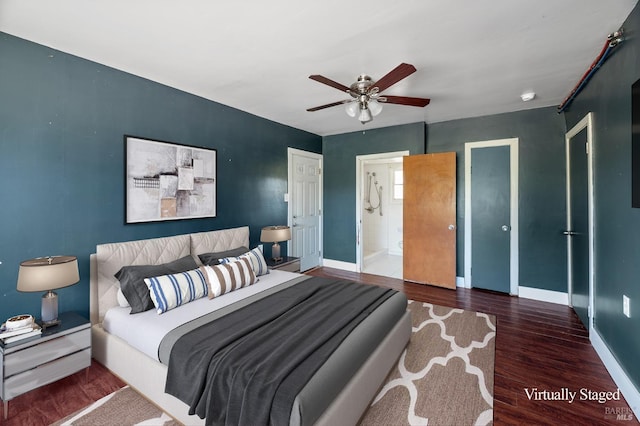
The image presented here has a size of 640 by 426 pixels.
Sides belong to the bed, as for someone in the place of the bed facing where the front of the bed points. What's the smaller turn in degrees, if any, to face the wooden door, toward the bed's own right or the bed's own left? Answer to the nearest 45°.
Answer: approximately 90° to the bed's own left

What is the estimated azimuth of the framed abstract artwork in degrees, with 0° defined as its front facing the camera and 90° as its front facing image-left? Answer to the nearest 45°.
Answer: approximately 315°

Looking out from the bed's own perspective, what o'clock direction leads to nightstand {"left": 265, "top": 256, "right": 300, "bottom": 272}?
The nightstand is roughly at 8 o'clock from the bed.

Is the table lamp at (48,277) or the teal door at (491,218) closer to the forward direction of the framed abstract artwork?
the teal door

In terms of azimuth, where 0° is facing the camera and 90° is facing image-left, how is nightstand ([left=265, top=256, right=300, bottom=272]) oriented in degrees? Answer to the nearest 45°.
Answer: approximately 315°

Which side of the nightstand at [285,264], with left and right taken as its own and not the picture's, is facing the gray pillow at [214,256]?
right

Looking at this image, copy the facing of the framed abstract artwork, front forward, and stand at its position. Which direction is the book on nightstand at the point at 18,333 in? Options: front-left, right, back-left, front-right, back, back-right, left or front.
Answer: right

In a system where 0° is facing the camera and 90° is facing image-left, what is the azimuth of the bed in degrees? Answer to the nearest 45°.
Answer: approximately 315°

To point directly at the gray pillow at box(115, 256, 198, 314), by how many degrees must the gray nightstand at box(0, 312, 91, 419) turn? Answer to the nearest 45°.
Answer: approximately 45° to its left

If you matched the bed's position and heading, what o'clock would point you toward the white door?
The white door is roughly at 8 o'clock from the bed.
